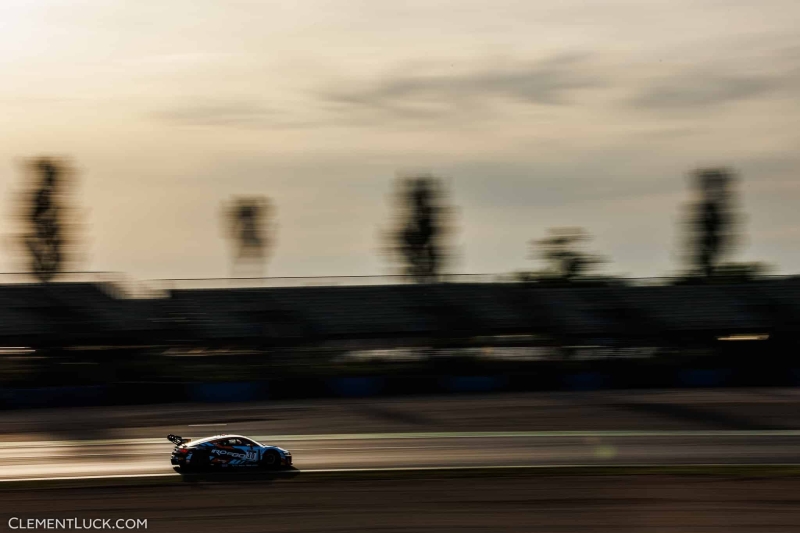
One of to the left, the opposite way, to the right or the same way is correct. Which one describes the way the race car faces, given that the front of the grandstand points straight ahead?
to the left

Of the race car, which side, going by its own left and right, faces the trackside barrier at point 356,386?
left

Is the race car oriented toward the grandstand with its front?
no

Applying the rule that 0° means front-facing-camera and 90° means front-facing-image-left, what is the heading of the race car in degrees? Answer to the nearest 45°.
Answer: approximately 270°

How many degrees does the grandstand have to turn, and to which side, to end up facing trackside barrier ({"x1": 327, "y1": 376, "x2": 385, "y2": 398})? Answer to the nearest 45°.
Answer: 0° — it already faces it

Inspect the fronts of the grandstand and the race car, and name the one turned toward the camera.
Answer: the grandstand

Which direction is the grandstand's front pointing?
toward the camera

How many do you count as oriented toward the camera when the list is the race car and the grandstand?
1

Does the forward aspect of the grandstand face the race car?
yes
